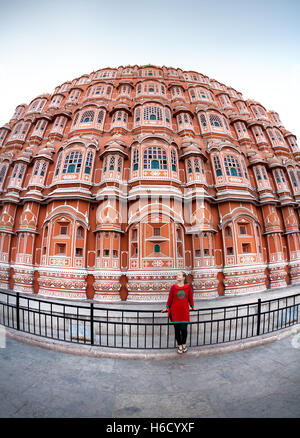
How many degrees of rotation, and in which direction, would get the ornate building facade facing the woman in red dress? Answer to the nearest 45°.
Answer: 0° — it already faces them

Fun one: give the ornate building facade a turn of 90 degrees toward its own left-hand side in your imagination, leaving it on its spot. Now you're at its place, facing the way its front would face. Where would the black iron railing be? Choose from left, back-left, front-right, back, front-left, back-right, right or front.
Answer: right

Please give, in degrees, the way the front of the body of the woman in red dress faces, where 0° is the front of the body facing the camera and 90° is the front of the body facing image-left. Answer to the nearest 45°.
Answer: approximately 0°

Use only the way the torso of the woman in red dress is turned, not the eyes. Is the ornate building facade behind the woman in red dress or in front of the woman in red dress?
behind

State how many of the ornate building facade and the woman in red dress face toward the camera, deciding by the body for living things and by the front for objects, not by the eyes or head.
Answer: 2
